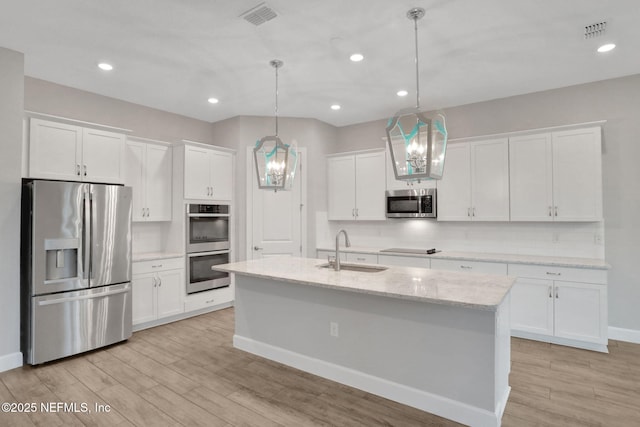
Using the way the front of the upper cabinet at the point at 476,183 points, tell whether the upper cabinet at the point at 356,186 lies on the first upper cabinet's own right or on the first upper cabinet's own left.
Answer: on the first upper cabinet's own right

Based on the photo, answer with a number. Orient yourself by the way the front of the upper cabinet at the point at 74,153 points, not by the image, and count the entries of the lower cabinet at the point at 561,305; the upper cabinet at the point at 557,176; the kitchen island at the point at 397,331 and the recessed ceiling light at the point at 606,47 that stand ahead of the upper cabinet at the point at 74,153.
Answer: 4

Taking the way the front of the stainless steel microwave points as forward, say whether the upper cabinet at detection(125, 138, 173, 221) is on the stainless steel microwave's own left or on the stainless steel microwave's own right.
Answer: on the stainless steel microwave's own right

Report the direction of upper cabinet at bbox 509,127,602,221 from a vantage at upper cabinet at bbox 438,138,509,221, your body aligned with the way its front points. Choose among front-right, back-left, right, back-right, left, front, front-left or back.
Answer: left

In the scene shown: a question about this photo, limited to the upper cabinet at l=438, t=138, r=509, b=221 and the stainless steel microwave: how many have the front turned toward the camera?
2

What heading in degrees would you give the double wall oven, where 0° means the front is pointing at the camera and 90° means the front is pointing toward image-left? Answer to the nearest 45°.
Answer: approximately 315°

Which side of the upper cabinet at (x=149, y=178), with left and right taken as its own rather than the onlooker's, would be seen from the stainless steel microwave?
front

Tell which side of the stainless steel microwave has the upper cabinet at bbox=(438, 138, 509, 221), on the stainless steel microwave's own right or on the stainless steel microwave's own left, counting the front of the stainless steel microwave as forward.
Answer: on the stainless steel microwave's own left

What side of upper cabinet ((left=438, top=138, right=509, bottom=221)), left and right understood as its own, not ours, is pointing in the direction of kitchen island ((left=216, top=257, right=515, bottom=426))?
front

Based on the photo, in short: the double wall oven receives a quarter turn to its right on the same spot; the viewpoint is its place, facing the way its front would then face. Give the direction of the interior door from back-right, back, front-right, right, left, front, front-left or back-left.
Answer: back-left

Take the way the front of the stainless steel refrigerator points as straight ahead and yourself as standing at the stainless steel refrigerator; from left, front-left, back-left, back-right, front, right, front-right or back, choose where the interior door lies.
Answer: front-left
